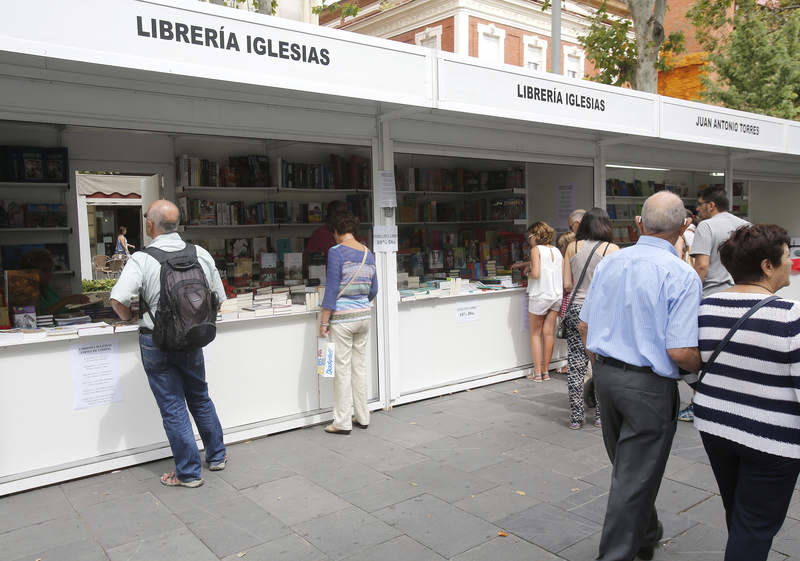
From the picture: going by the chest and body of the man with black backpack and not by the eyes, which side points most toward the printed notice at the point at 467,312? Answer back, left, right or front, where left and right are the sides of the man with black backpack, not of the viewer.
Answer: right

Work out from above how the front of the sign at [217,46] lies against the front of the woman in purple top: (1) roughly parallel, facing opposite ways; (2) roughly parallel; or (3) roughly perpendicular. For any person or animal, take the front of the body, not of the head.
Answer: roughly parallel, facing opposite ways

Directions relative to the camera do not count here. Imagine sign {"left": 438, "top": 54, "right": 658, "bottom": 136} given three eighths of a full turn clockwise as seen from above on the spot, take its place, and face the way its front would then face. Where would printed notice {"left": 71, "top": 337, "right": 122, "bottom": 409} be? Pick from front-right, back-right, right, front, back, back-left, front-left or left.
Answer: front-left

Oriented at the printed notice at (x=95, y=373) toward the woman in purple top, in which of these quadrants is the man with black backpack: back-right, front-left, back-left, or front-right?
front-right

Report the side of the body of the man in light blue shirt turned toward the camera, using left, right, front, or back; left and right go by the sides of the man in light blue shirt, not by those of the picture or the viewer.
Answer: back

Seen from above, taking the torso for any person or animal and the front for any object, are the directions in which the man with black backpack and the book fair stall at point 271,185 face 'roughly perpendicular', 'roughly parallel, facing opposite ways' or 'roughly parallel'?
roughly parallel, facing opposite ways

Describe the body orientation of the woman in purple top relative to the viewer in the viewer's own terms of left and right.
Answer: facing away from the viewer and to the left of the viewer

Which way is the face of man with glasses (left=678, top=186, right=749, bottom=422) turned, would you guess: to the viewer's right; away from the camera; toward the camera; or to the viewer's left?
to the viewer's left

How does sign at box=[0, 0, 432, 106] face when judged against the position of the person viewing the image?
facing the viewer and to the right of the viewer

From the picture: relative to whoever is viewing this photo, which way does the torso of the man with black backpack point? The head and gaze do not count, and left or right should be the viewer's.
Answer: facing away from the viewer and to the left of the viewer

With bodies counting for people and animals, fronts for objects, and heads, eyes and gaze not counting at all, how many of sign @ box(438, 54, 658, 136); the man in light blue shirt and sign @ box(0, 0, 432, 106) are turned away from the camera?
1

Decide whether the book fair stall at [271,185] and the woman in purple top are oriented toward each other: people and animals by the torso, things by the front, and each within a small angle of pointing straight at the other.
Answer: yes

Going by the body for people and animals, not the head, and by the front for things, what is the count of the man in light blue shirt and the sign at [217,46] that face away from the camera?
1

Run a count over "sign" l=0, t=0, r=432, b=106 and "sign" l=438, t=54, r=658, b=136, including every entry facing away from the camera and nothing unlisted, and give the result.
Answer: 0

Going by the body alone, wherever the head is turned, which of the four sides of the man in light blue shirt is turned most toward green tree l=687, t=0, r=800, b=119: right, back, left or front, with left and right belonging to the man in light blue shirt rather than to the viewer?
front

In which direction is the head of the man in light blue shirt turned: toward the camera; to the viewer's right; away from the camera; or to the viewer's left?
away from the camera

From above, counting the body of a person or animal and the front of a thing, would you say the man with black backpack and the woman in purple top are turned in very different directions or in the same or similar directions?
same or similar directions

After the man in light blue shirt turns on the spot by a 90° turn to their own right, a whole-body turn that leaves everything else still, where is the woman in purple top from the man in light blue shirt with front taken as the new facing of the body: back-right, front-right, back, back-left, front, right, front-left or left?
back-left

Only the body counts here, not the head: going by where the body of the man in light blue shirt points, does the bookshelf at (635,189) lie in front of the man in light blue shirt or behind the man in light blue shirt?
in front
